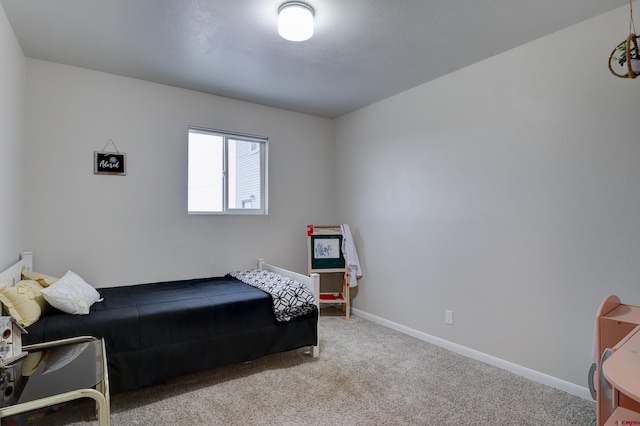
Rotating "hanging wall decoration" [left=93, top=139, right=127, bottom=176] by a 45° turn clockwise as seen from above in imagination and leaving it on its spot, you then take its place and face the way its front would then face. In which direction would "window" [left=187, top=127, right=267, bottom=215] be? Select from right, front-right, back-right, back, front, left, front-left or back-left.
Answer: back-left

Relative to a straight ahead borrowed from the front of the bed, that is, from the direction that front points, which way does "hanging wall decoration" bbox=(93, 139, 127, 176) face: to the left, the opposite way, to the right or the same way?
to the right

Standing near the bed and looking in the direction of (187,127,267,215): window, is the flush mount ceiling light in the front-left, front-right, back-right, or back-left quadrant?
back-right

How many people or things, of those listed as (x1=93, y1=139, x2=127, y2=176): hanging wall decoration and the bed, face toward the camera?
1

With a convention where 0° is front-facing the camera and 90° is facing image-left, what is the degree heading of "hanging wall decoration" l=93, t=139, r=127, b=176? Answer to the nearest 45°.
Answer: approximately 0°

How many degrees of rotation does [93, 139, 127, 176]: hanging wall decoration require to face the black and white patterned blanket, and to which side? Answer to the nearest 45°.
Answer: approximately 45° to its left

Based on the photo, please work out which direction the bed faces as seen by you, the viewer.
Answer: facing to the right of the viewer
